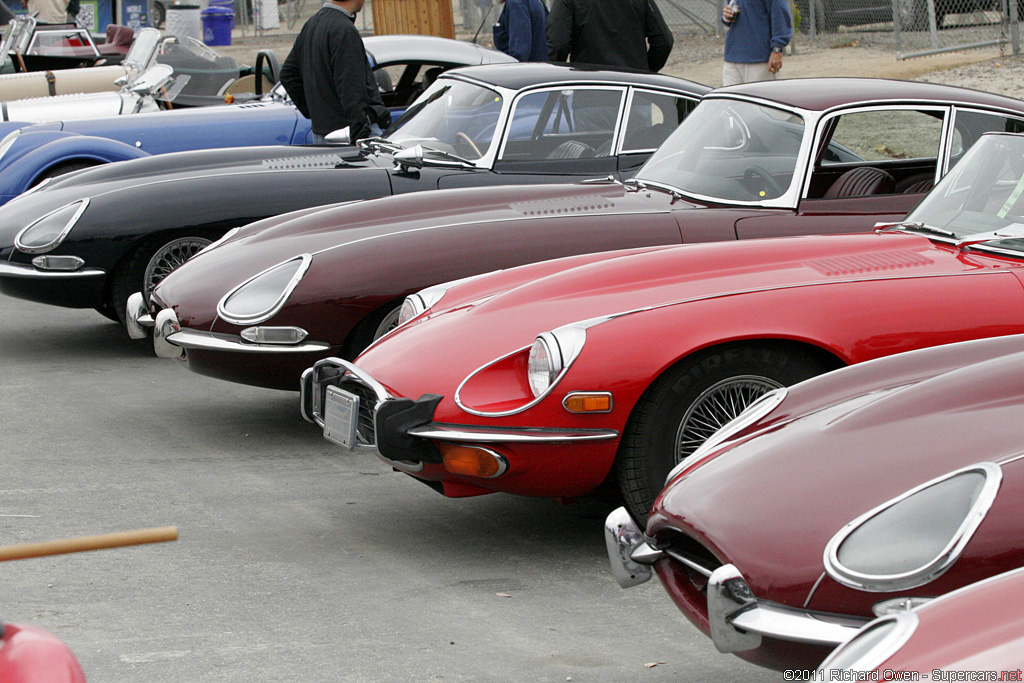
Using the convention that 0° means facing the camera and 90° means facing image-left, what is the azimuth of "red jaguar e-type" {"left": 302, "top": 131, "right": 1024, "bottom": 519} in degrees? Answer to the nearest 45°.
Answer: approximately 45°

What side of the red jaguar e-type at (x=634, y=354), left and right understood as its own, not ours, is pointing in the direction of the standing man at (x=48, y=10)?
right

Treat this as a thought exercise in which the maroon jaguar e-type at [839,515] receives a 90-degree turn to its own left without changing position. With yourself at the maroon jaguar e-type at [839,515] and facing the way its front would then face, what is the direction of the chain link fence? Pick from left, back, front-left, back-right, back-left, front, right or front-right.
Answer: back-left

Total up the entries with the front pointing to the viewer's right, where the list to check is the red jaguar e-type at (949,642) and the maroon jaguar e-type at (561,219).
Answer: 0

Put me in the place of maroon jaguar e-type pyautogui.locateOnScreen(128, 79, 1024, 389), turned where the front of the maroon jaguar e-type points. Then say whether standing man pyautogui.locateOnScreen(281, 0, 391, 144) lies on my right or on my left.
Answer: on my right

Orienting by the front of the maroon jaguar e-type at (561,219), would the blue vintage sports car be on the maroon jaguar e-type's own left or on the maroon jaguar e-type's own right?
on the maroon jaguar e-type's own right

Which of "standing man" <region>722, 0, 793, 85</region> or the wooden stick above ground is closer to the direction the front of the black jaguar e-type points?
the wooden stick above ground

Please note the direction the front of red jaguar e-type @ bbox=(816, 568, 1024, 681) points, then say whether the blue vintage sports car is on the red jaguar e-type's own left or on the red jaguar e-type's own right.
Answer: on the red jaguar e-type's own right
